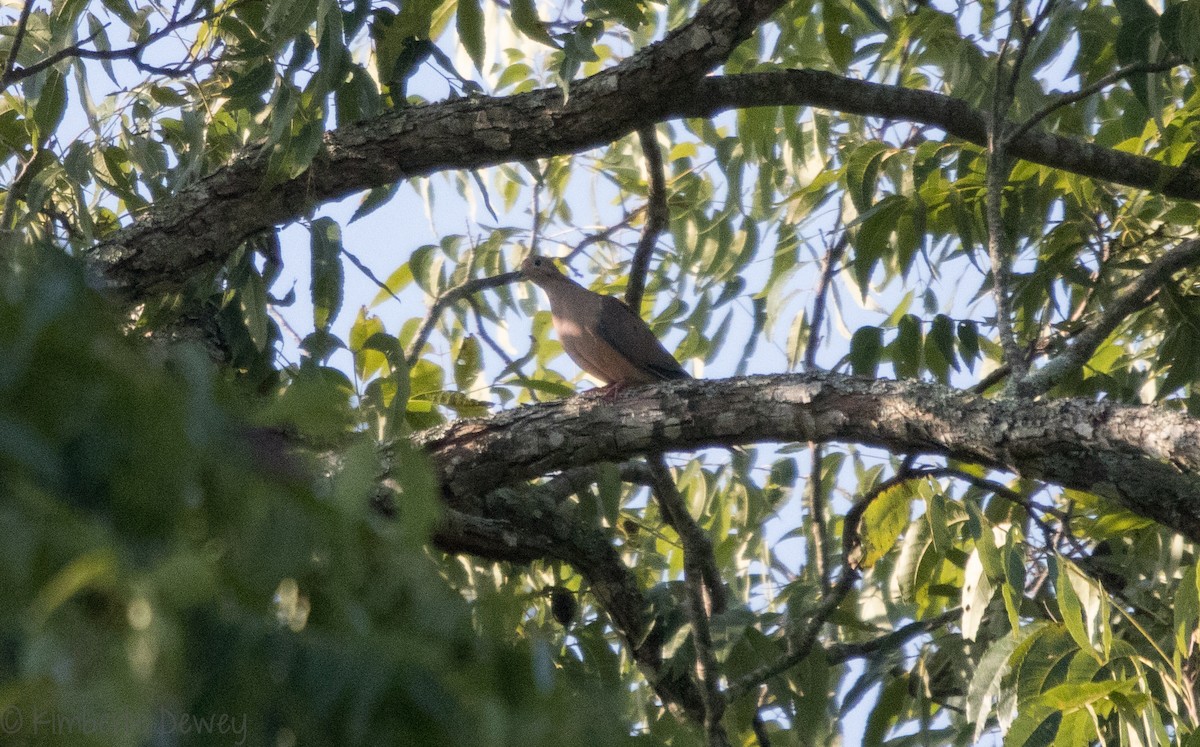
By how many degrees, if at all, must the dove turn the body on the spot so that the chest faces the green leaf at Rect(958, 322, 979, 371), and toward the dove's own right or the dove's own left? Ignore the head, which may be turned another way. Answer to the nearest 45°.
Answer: approximately 135° to the dove's own left

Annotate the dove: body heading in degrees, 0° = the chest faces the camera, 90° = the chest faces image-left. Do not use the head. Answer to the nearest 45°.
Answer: approximately 90°
